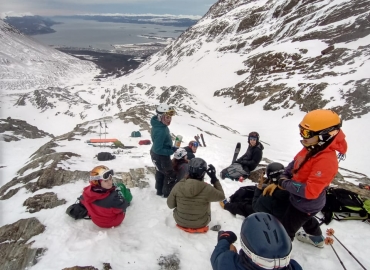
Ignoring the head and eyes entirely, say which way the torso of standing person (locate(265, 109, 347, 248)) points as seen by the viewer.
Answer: to the viewer's left

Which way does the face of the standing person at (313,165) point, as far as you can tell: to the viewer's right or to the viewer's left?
to the viewer's left

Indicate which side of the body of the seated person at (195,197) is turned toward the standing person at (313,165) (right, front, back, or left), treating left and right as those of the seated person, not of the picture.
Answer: right

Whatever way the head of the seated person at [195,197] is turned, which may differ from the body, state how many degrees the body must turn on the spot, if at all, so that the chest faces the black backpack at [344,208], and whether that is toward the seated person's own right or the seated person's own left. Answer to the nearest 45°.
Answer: approximately 90° to the seated person's own right

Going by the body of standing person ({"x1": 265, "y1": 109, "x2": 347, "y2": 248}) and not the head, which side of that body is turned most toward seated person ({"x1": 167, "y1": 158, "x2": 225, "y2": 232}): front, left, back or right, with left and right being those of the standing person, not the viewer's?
front

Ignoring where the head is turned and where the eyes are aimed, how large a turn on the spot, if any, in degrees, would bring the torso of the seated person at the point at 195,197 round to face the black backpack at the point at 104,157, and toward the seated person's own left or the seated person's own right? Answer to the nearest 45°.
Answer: approximately 45° to the seated person's own left

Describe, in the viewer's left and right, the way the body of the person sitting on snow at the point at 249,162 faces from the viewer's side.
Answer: facing the viewer and to the left of the viewer

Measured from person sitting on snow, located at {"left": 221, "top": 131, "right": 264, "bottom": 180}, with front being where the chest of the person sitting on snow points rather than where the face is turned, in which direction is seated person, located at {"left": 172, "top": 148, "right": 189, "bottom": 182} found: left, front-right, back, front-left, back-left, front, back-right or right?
front

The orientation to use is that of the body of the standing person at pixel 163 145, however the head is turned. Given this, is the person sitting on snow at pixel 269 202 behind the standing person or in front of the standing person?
in front

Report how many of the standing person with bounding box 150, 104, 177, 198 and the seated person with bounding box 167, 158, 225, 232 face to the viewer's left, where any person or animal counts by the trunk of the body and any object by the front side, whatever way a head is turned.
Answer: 0

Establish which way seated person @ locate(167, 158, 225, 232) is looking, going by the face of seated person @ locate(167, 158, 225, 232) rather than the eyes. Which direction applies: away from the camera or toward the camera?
away from the camera

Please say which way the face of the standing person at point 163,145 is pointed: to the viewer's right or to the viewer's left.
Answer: to the viewer's right

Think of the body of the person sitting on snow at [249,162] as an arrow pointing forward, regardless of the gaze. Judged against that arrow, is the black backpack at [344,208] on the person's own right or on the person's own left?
on the person's own left

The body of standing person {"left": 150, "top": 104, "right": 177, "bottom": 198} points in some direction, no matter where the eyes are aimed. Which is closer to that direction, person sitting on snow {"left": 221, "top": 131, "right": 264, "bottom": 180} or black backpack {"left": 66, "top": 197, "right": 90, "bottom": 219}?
the person sitting on snow

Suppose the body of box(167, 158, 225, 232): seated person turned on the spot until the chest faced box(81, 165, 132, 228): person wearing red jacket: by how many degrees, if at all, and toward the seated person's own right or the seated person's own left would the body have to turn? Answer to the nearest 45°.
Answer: approximately 90° to the seated person's own left

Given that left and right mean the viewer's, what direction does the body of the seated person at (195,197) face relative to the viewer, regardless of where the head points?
facing away from the viewer

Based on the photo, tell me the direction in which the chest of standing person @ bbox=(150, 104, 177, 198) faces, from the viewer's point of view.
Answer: to the viewer's right

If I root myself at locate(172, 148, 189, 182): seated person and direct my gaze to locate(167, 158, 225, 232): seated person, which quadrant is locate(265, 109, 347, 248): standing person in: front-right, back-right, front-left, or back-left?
front-left
